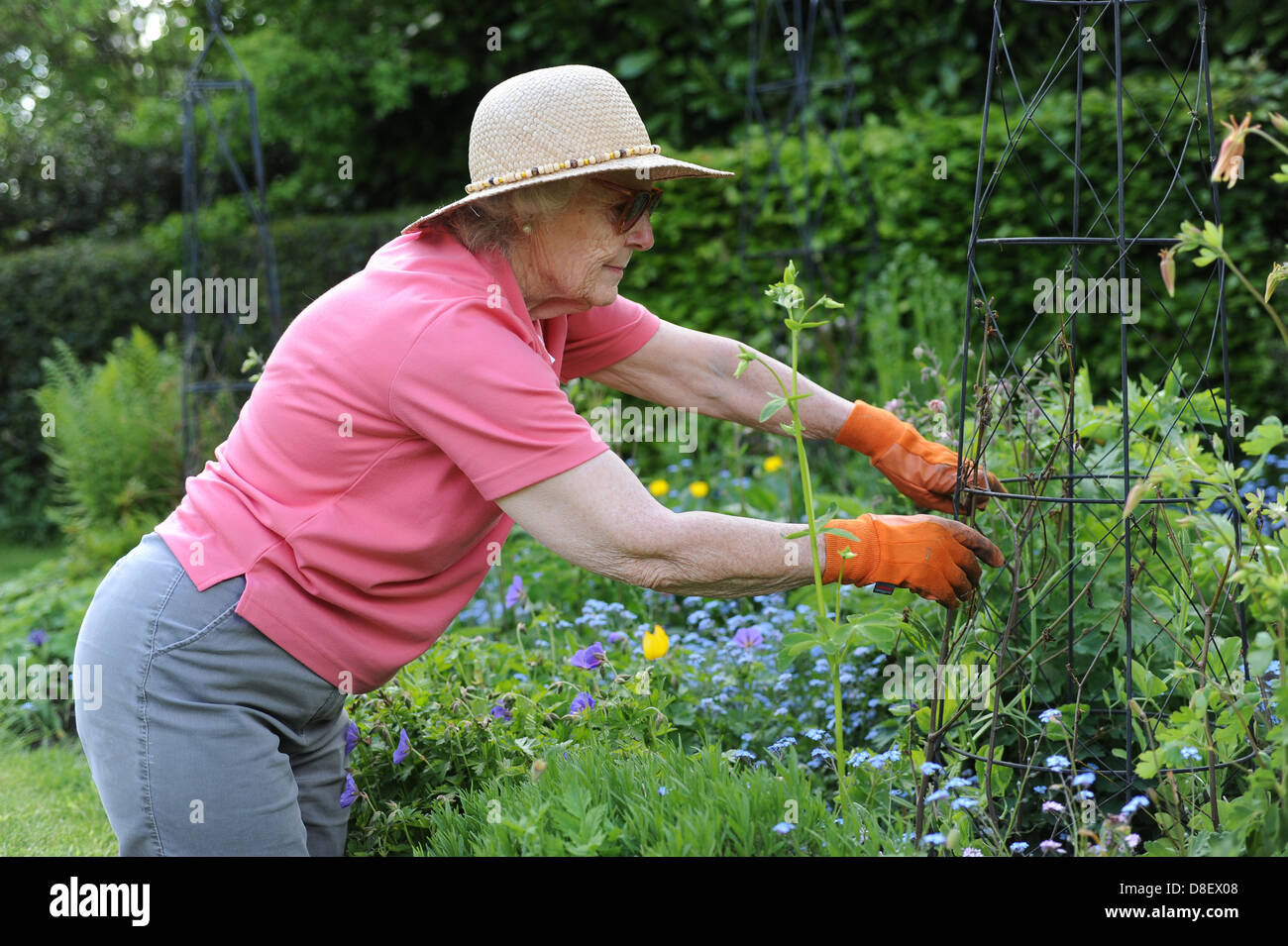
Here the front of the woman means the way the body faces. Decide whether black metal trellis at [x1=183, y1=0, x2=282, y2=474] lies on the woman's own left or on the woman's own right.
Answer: on the woman's own left

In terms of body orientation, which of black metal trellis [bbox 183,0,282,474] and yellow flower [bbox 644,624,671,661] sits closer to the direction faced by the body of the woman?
the yellow flower

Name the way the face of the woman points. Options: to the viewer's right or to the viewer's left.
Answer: to the viewer's right

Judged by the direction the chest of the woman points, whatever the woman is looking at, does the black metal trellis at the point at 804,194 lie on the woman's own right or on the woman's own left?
on the woman's own left

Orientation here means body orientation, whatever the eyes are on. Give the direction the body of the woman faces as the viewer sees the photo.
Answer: to the viewer's right
